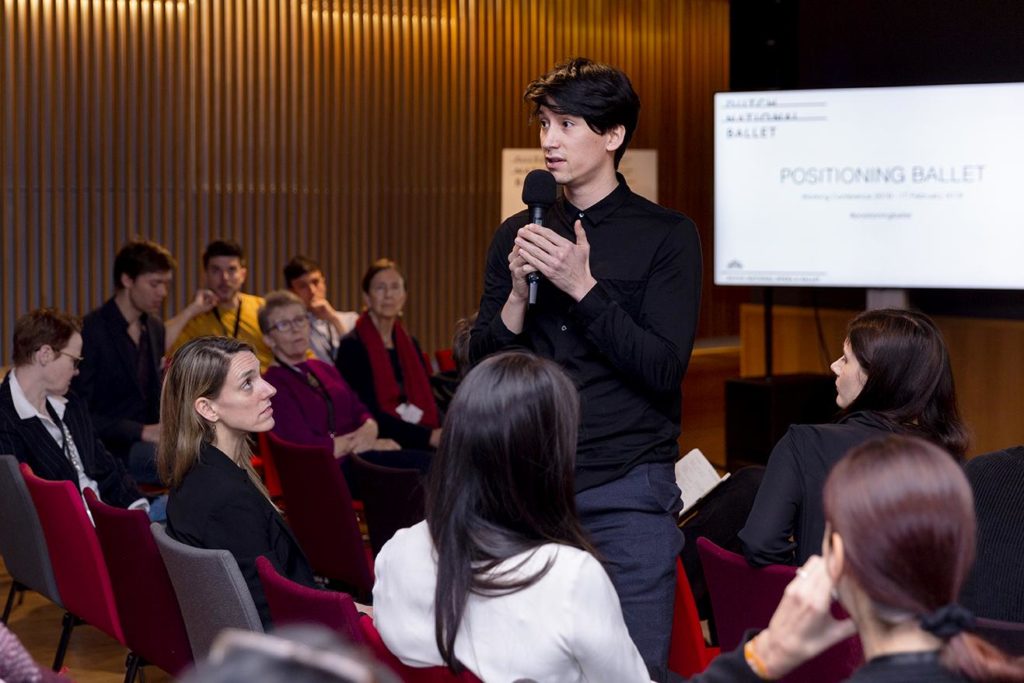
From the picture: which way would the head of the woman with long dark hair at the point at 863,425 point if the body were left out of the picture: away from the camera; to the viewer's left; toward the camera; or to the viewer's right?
to the viewer's left

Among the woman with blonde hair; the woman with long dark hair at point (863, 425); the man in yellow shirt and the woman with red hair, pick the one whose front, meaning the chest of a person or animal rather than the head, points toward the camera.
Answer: the man in yellow shirt

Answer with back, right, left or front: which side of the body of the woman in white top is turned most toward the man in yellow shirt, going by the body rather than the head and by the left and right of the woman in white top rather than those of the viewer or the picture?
front

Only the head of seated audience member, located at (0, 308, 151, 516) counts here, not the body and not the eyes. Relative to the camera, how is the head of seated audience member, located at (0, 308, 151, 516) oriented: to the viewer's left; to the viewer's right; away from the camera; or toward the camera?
to the viewer's right

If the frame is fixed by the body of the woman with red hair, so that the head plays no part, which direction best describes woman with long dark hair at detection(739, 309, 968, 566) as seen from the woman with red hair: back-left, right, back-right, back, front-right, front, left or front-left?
front-right

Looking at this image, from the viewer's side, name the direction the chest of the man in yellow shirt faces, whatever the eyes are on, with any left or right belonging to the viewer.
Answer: facing the viewer

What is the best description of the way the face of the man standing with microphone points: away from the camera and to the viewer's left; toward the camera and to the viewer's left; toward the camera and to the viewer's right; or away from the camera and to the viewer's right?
toward the camera and to the viewer's left

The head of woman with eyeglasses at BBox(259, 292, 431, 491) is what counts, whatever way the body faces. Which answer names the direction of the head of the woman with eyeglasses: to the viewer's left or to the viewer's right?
to the viewer's right

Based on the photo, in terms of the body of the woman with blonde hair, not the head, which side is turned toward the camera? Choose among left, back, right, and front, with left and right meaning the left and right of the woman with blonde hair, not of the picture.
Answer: right

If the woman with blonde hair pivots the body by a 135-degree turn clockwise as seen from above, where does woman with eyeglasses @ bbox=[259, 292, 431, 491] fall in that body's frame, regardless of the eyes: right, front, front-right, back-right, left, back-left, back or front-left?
back-right

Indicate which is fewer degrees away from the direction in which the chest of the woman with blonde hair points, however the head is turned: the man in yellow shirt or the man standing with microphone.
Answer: the man standing with microphone

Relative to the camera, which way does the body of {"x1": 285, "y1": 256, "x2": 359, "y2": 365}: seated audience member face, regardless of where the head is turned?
toward the camera
